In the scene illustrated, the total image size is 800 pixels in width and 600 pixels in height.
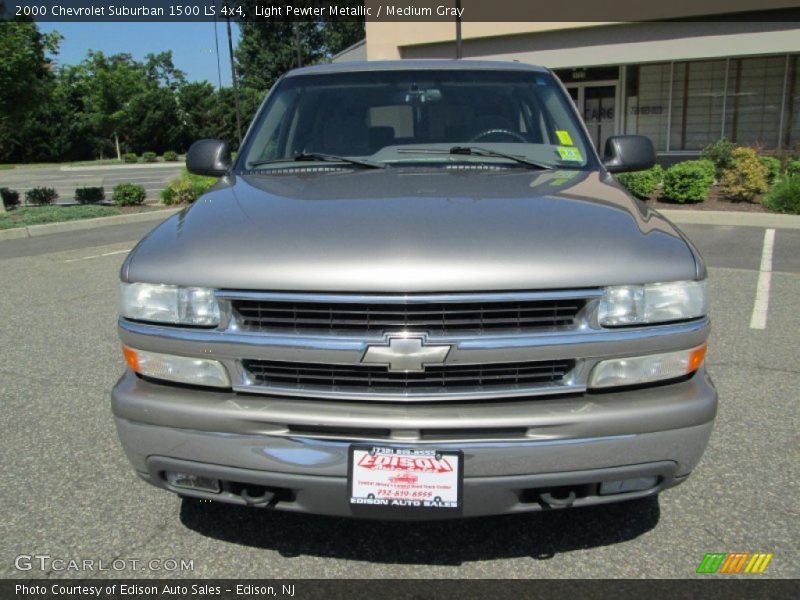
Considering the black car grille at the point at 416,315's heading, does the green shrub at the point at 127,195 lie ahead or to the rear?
to the rear

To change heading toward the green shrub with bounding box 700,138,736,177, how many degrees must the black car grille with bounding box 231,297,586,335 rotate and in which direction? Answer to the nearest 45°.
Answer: approximately 135° to its left

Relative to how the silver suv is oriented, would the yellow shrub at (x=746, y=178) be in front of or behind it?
behind

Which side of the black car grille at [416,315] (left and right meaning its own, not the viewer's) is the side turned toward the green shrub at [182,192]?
back

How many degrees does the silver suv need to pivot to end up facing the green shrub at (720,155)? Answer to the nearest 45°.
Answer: approximately 135° to its left

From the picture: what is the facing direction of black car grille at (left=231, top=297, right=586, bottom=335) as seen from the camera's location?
facing the viewer

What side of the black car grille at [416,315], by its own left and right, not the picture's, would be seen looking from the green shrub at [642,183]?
back

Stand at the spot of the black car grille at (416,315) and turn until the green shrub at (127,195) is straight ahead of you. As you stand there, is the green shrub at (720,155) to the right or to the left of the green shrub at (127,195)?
right

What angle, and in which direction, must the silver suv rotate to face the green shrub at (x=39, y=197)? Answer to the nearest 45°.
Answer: approximately 135° to its right

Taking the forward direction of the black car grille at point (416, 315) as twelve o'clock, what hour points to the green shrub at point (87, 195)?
The green shrub is roughly at 5 o'clock from the black car grille.

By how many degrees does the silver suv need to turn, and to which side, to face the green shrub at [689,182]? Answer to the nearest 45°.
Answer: approximately 135° to its left

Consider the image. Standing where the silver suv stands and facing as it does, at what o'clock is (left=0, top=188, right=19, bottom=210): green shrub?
The green shrub is roughly at 5 o'clock from the silver suv.

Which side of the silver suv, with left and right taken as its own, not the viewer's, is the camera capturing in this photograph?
front

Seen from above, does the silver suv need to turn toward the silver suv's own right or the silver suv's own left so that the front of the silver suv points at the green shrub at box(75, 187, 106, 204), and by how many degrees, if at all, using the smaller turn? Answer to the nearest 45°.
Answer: approximately 135° to the silver suv's own right

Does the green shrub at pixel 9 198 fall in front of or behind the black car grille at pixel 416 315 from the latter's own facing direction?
behind

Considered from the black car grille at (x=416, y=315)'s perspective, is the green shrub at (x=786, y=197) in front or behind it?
behind

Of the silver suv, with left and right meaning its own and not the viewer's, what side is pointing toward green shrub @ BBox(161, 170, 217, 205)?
back
